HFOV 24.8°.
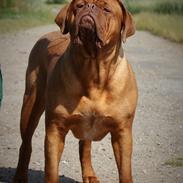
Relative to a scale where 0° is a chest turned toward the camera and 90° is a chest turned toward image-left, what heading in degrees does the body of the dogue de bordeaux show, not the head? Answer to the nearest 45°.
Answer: approximately 0°
